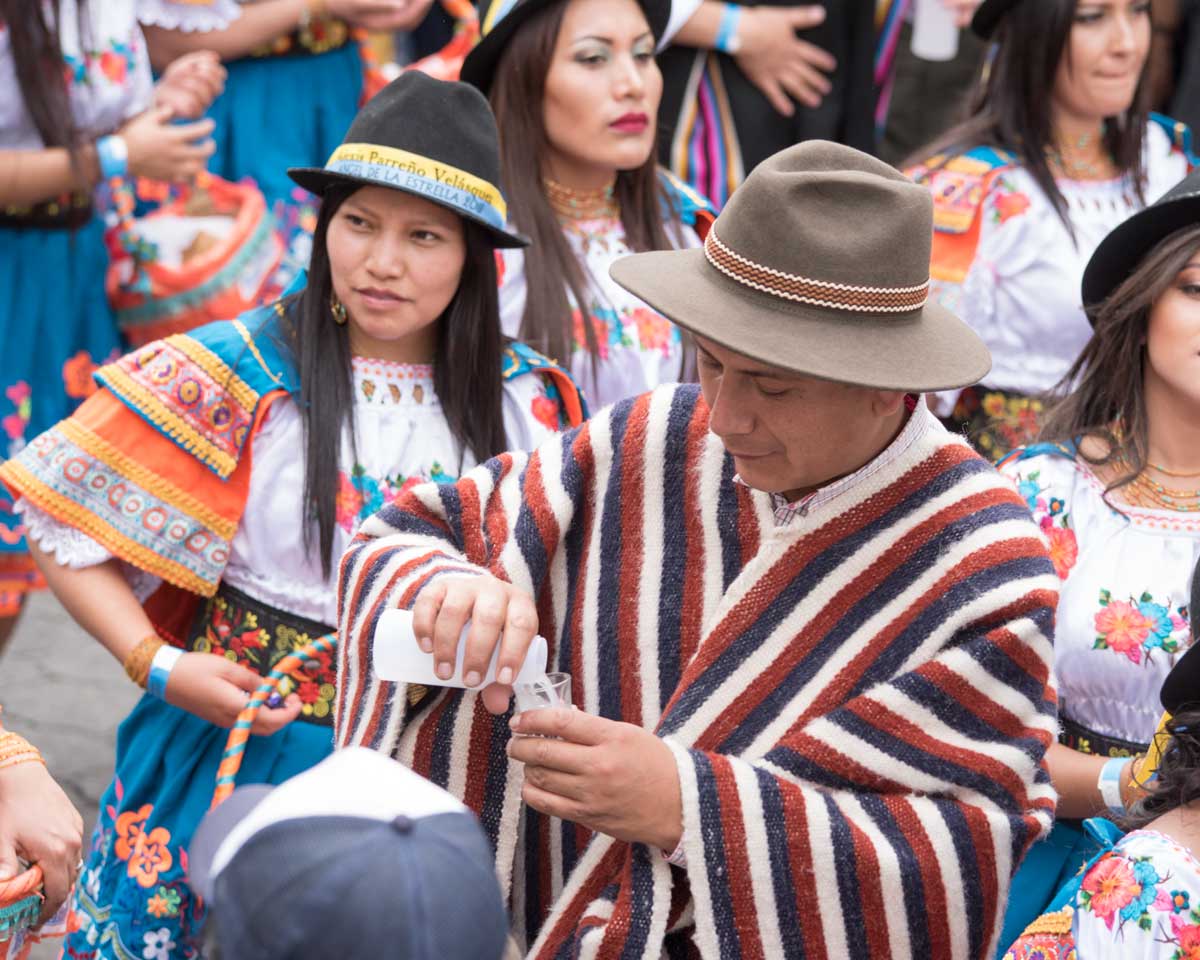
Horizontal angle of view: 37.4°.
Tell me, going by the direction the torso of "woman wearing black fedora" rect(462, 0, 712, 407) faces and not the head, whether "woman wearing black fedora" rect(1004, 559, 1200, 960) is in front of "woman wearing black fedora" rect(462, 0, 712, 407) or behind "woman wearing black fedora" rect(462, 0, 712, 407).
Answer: in front

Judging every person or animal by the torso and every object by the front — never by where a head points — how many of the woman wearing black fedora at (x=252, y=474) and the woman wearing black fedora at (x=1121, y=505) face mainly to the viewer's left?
0

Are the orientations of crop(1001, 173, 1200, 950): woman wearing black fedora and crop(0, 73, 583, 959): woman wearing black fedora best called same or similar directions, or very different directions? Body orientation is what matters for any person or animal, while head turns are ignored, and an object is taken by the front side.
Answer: same or similar directions

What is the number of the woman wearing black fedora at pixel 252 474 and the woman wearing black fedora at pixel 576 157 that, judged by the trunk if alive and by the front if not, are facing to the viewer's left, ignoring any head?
0

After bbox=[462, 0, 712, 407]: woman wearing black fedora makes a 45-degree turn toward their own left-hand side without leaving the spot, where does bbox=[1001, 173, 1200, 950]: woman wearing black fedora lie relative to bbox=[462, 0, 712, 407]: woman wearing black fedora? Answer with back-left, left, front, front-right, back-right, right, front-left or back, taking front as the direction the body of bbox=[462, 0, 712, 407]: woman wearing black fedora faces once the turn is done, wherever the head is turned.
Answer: front-right

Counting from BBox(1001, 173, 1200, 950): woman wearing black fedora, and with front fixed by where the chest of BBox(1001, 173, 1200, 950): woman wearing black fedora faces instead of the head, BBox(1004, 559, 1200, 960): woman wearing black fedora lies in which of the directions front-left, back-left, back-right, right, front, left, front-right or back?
front-right

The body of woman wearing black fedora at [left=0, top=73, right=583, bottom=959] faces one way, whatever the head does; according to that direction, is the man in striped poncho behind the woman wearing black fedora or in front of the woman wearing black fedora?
in front

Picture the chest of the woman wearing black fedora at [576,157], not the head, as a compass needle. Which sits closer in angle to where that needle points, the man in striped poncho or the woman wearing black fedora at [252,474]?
the man in striped poncho

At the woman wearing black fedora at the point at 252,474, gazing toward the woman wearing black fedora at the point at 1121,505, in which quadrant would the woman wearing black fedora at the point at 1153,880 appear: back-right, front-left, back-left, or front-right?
front-right

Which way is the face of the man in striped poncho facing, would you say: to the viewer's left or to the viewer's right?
to the viewer's left

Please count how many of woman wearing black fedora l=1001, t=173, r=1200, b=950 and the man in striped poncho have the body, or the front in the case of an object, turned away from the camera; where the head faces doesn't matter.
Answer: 0

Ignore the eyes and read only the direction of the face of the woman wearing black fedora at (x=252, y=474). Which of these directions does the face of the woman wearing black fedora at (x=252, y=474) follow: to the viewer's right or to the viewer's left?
to the viewer's right

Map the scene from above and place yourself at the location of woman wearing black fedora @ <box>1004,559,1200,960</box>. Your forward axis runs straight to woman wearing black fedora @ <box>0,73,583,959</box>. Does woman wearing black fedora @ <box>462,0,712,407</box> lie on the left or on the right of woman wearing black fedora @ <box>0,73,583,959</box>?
right

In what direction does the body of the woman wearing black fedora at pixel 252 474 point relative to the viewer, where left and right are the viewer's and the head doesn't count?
facing the viewer and to the right of the viewer

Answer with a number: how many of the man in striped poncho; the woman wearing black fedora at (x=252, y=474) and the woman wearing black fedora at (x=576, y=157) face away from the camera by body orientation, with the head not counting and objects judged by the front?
0
